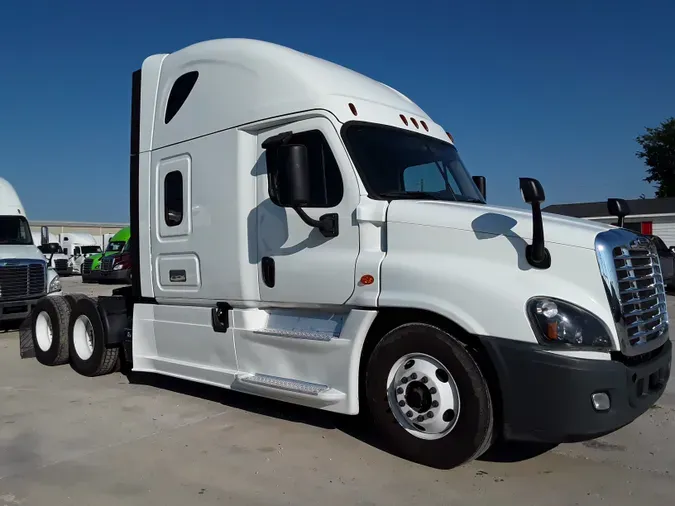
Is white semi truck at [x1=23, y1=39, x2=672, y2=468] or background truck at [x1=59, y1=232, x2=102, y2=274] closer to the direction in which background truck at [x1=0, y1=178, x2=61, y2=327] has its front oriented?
the white semi truck

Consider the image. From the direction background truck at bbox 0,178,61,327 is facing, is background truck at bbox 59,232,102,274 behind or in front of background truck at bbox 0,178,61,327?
behind

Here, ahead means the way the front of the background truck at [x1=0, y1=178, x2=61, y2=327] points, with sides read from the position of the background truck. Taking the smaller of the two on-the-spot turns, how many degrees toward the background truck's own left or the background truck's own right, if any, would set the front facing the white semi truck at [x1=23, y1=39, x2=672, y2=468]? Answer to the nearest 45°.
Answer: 0° — it already faces it

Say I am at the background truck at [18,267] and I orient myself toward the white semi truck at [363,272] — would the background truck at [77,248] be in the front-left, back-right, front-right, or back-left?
back-left

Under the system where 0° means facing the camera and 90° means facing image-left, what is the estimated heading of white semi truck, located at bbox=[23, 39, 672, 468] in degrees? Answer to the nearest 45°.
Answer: approximately 315°

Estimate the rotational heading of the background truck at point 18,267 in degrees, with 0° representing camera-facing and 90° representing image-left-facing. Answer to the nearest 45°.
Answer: approximately 0°

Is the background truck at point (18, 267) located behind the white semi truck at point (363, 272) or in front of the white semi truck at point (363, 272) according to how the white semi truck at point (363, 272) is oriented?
behind

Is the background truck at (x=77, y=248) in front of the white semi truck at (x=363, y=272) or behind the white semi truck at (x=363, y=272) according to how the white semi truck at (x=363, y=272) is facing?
behind
